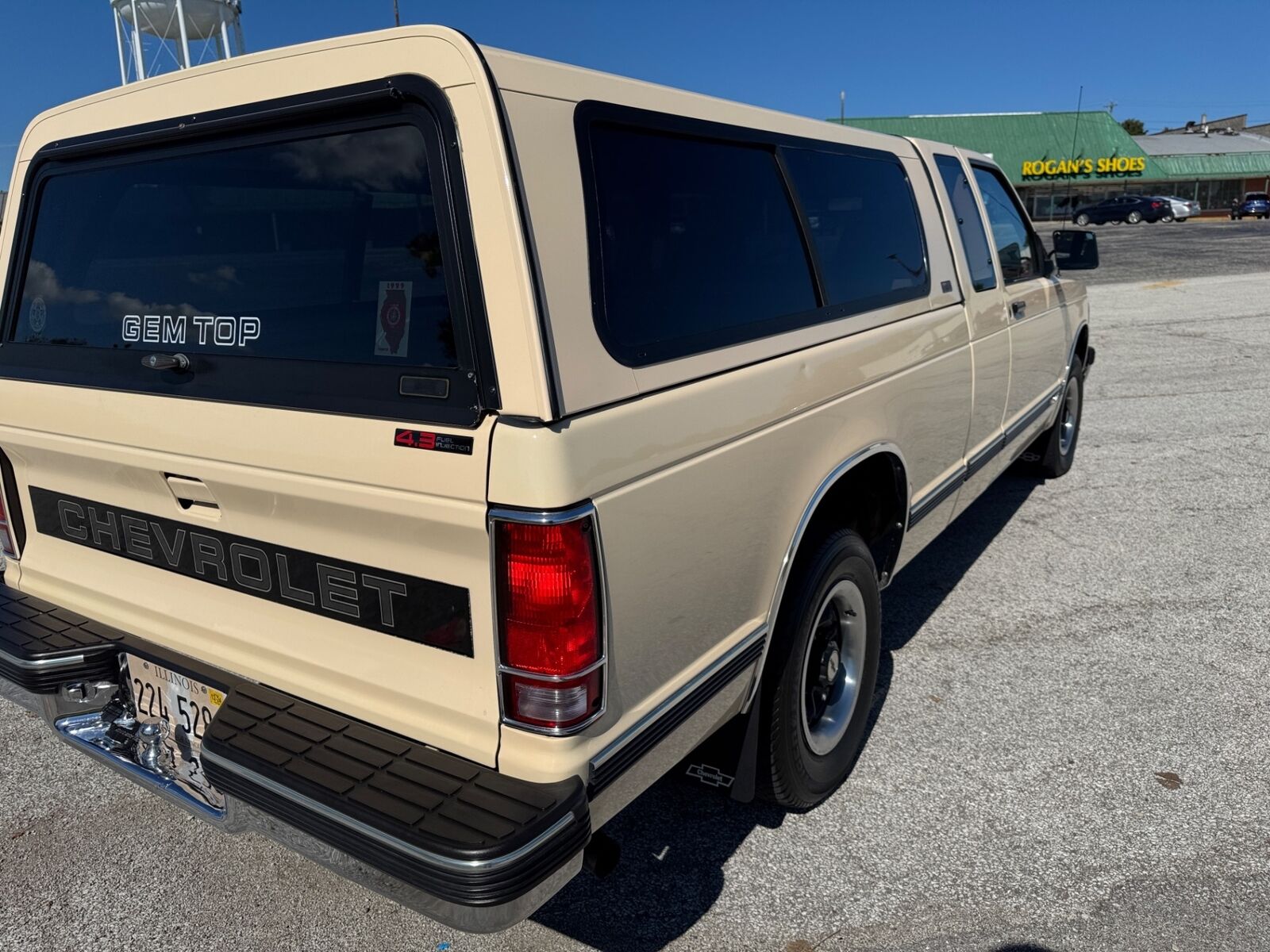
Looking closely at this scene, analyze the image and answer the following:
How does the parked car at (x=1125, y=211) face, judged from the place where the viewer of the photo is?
facing away from the viewer and to the left of the viewer

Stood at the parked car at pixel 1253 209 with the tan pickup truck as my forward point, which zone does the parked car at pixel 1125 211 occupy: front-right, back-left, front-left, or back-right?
front-right

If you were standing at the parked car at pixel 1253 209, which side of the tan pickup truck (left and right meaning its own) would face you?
front

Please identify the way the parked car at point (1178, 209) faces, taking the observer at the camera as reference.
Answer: facing away from the viewer and to the left of the viewer

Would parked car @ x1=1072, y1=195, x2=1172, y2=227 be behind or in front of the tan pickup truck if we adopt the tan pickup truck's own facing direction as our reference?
in front

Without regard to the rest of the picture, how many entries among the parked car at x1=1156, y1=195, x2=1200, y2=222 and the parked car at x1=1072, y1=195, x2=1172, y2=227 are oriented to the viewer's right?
0

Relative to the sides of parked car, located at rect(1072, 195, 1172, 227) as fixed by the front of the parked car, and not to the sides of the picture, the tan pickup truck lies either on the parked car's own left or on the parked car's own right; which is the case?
on the parked car's own left

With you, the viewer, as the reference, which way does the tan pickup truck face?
facing away from the viewer and to the right of the viewer

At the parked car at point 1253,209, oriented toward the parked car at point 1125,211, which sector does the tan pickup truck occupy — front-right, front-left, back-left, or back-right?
front-left
